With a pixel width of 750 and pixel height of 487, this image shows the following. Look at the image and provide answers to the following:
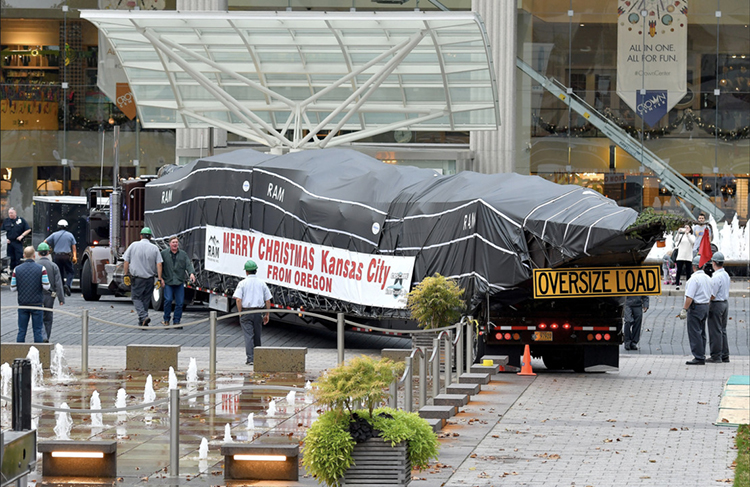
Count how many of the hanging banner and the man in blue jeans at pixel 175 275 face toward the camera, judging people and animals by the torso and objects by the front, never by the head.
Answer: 2

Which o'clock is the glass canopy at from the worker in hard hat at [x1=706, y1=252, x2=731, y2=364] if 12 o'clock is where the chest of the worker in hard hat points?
The glass canopy is roughly at 12 o'clock from the worker in hard hat.

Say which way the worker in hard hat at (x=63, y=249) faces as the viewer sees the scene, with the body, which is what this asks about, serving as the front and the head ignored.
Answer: away from the camera

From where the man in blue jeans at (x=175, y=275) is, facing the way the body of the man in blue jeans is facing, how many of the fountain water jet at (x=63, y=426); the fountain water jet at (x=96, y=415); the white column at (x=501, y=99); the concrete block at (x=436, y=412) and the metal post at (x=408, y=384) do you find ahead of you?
4

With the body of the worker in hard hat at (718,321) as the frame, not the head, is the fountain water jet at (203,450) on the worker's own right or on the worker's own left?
on the worker's own left

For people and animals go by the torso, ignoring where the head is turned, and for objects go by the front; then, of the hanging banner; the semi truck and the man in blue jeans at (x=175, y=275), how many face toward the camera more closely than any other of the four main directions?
2

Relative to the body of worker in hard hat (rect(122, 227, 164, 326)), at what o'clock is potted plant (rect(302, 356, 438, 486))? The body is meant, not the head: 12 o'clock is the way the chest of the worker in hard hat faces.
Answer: The potted plant is roughly at 6 o'clock from the worker in hard hat.

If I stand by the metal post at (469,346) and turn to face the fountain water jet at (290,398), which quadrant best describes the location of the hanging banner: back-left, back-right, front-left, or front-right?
back-right

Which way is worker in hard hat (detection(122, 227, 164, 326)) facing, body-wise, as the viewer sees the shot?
away from the camera
